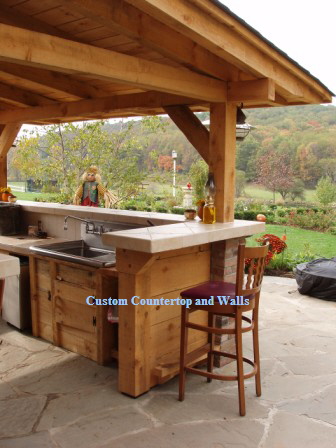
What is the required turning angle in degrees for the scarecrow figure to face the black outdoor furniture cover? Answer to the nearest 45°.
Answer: approximately 90° to its left

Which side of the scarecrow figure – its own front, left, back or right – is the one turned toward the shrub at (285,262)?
left

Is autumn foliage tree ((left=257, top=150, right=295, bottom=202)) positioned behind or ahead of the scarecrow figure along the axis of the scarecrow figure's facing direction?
behind

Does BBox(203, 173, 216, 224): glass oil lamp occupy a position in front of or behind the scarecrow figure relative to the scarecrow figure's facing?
in front

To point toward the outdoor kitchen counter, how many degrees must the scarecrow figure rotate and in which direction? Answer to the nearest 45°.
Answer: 0° — it already faces it

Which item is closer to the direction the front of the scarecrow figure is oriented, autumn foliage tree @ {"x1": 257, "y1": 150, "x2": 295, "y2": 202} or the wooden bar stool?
the wooden bar stool

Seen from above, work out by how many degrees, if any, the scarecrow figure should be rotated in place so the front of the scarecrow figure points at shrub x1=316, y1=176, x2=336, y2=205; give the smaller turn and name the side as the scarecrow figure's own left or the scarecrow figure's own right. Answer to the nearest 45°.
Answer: approximately 135° to the scarecrow figure's own left

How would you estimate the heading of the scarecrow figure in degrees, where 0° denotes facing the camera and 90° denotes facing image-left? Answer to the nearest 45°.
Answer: approximately 0°
